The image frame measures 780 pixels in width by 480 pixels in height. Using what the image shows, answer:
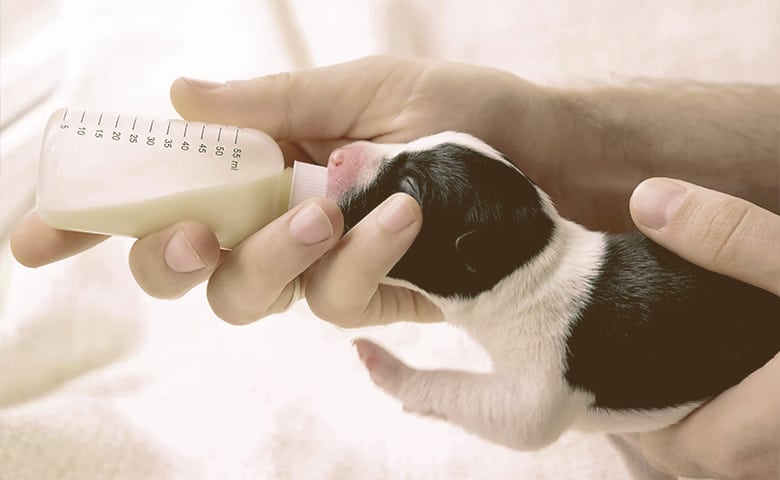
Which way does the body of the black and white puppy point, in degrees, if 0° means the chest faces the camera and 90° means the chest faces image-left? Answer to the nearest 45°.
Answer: approximately 90°
